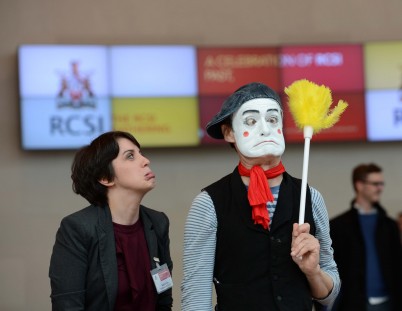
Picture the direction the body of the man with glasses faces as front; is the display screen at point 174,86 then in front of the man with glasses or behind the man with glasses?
behind

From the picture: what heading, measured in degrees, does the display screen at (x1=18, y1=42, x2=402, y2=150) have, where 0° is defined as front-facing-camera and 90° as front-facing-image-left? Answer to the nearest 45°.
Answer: approximately 0°

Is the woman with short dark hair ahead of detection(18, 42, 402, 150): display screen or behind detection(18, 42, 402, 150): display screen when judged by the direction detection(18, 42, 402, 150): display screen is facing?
ahead

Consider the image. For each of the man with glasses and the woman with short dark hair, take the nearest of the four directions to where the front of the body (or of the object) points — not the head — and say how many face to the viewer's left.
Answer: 0

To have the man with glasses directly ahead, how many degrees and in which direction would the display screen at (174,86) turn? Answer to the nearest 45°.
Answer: approximately 45° to its left

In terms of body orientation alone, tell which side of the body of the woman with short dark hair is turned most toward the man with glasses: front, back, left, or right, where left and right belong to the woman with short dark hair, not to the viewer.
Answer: left

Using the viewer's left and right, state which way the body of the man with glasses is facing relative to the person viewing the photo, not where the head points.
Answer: facing the viewer and to the right of the viewer

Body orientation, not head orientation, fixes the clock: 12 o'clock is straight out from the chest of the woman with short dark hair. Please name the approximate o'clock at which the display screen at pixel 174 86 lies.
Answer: The display screen is roughly at 8 o'clock from the woman with short dark hair.

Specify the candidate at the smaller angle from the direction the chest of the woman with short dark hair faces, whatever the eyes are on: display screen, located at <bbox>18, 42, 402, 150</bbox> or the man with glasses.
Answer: the man with glasses

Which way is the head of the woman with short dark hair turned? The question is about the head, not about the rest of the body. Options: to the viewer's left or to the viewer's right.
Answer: to the viewer's right

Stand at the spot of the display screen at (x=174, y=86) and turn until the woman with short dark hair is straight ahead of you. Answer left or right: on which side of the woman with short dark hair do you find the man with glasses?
left
